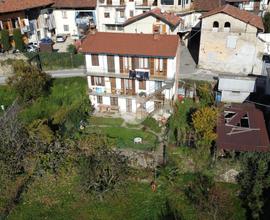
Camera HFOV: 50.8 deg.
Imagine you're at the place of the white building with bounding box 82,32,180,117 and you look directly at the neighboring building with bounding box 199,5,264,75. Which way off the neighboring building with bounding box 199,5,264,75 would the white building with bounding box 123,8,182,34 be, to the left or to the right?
left

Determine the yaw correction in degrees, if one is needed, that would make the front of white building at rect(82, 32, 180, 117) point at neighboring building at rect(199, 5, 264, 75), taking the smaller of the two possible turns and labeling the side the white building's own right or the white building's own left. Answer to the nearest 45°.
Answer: approximately 135° to the white building's own left

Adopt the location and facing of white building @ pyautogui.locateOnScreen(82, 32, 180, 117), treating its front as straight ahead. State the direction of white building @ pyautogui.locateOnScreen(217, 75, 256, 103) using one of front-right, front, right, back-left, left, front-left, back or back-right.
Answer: left

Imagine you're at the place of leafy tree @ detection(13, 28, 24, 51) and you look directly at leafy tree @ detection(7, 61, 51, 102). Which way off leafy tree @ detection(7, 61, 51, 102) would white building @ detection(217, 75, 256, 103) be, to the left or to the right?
left

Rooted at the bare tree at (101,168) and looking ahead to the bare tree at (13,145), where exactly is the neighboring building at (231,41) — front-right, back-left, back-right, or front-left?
back-right

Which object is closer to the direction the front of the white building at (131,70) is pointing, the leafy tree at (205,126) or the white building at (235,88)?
the leafy tree

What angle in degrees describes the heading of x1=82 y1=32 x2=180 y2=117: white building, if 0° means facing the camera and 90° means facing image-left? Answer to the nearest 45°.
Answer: approximately 0°

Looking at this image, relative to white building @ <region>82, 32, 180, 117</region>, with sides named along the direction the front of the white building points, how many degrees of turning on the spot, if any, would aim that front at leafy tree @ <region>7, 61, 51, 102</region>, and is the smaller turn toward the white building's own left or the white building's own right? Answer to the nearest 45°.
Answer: approximately 90° to the white building's own right

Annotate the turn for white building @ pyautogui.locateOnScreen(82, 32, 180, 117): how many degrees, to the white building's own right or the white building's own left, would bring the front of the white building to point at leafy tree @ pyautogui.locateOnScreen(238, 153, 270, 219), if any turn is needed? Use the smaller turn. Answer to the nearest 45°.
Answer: approximately 45° to the white building's own left

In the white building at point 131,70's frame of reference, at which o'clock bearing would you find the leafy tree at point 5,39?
The leafy tree is roughly at 4 o'clock from the white building.

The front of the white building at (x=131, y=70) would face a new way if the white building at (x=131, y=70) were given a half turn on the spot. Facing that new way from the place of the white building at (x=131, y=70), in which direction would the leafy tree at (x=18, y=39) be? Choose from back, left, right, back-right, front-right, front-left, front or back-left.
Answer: front-left
